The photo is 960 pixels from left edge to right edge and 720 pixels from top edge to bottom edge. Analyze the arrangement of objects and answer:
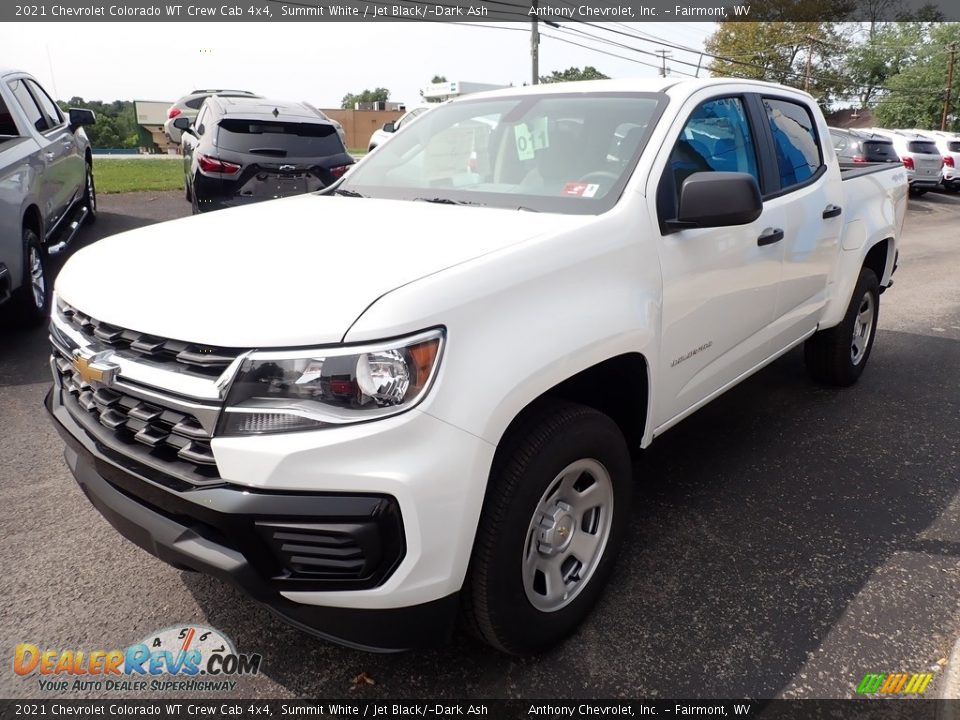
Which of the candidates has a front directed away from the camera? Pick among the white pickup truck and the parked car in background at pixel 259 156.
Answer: the parked car in background

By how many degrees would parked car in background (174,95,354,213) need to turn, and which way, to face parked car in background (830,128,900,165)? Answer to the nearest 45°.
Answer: approximately 45° to its right

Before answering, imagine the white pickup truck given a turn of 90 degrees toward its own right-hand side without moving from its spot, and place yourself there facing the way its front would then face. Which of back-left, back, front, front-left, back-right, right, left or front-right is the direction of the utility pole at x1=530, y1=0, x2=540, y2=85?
front-right

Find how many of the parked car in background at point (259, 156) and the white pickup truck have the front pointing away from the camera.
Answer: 1

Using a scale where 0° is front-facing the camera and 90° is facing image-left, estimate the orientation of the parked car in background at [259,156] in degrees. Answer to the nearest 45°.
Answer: approximately 180°

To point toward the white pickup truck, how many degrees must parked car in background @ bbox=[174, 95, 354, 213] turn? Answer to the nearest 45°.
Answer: approximately 180°

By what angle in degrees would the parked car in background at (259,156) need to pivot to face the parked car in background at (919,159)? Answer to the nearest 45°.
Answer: approximately 45° to its right

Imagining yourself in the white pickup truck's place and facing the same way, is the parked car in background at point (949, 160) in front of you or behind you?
behind
